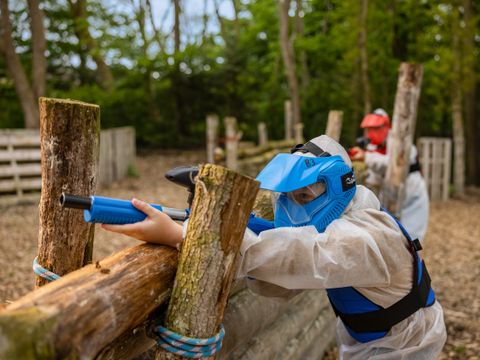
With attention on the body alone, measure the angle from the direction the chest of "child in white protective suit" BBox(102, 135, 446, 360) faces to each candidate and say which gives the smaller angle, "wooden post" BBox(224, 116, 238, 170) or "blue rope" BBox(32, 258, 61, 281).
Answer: the blue rope

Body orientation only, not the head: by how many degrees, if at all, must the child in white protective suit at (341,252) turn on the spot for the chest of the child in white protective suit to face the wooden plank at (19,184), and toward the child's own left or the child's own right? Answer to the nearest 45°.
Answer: approximately 45° to the child's own right

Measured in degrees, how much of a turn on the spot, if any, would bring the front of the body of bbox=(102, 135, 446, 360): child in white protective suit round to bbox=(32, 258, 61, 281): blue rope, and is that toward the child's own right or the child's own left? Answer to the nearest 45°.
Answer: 0° — they already face it

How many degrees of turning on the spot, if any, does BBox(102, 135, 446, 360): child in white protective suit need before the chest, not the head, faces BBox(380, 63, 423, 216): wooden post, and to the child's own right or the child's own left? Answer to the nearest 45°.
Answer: approximately 90° to the child's own right

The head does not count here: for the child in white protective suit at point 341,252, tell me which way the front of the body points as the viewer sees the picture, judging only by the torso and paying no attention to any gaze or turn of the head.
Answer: to the viewer's left

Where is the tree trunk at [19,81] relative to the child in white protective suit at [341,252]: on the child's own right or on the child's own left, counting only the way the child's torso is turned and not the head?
on the child's own right

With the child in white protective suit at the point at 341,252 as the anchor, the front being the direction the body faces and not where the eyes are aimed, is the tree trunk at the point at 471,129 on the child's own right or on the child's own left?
on the child's own right

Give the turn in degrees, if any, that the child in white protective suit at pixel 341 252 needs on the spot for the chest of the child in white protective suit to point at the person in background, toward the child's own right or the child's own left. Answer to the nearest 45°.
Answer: approximately 90° to the child's own right

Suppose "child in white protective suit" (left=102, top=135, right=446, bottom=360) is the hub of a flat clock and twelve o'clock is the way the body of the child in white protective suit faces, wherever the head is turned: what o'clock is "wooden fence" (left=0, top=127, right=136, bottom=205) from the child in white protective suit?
The wooden fence is roughly at 2 o'clock from the child in white protective suit.

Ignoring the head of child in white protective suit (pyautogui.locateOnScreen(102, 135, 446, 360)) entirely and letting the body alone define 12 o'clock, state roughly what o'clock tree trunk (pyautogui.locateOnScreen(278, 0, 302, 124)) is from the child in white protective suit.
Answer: The tree trunk is roughly at 3 o'clock from the child in white protective suit.

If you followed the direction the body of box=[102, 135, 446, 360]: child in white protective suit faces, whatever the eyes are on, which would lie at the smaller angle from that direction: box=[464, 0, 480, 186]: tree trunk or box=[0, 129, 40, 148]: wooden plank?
the wooden plank
